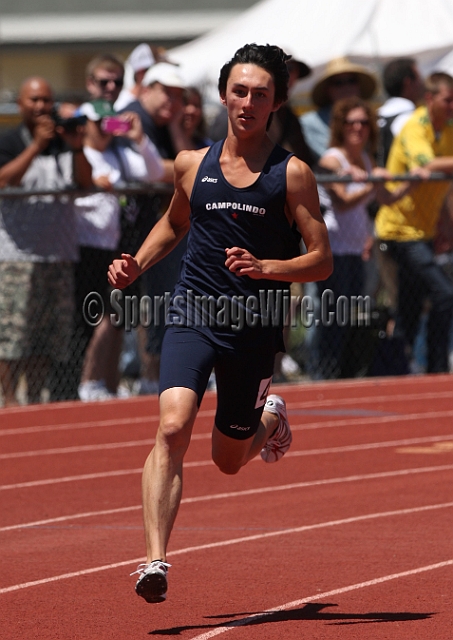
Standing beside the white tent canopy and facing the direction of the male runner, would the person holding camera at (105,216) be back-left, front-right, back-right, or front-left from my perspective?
front-right

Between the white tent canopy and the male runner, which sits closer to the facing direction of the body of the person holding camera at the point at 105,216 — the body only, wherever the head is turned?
the male runner

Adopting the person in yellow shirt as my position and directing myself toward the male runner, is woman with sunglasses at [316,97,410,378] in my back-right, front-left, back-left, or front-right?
front-right

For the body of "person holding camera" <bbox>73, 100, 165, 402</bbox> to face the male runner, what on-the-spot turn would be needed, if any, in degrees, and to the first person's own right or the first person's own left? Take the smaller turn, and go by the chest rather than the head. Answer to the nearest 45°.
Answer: approximately 45° to the first person's own right

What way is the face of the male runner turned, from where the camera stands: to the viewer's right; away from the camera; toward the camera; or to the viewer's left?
toward the camera

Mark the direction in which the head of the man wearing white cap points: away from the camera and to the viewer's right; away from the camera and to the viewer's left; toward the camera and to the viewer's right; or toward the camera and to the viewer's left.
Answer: toward the camera and to the viewer's right

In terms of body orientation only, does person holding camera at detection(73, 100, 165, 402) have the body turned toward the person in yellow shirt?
no

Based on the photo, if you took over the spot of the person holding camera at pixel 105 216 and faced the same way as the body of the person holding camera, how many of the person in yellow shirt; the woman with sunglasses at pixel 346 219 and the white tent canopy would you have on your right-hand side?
0

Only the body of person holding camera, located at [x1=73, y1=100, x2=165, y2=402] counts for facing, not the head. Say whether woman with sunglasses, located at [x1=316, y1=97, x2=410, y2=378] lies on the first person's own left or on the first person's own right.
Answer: on the first person's own left

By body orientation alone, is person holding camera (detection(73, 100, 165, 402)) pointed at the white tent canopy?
no

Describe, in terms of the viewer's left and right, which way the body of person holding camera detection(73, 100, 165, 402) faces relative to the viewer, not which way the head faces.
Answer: facing the viewer and to the right of the viewer
